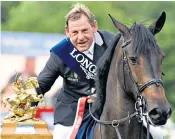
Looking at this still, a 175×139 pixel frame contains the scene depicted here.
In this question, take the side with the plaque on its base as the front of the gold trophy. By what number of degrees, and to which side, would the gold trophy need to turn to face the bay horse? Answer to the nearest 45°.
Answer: approximately 45° to its left

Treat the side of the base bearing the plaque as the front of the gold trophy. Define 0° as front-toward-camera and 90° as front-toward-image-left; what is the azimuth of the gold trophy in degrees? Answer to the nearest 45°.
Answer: approximately 0°

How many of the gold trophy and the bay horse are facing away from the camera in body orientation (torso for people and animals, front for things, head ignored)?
0

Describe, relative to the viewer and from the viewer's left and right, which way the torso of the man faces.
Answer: facing the viewer and to the right of the viewer
